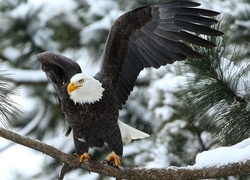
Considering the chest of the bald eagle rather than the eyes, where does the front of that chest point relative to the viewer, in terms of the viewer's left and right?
facing the viewer and to the left of the viewer
